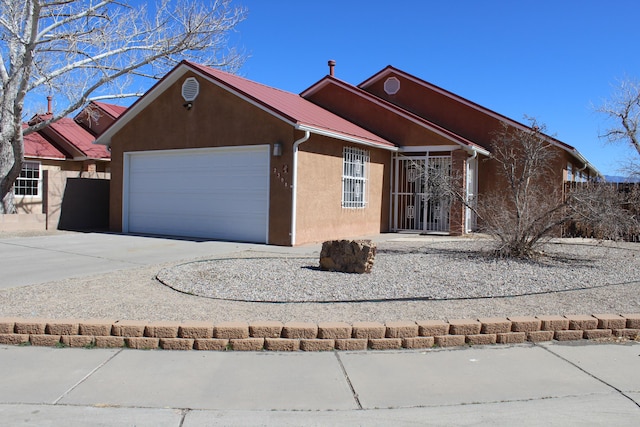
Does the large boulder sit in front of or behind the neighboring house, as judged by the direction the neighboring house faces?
in front

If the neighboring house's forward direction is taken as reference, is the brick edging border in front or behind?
in front

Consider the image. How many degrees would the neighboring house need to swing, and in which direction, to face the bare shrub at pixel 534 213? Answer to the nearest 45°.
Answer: approximately 45° to its left

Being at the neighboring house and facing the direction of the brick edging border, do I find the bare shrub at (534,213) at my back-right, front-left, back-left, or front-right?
front-left

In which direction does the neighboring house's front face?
toward the camera

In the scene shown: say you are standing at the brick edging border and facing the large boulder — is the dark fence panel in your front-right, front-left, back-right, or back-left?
front-left
